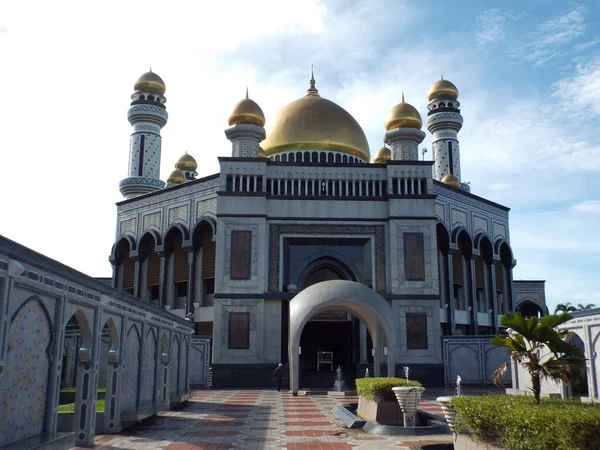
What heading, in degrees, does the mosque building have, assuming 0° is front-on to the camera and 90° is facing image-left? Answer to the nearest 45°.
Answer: approximately 0°

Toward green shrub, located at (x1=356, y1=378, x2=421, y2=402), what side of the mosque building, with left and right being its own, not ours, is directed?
front

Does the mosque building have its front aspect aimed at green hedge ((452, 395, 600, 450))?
yes

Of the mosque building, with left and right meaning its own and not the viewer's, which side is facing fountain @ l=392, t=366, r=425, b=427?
front
